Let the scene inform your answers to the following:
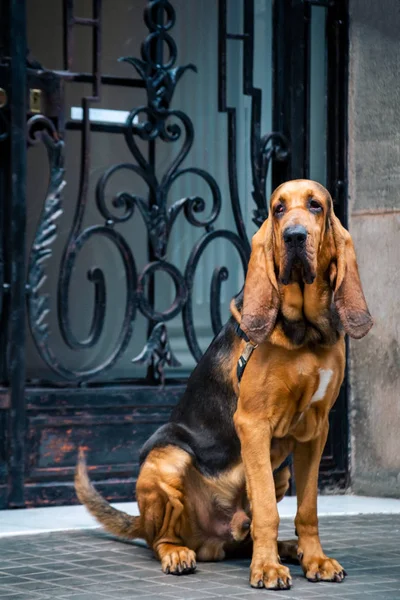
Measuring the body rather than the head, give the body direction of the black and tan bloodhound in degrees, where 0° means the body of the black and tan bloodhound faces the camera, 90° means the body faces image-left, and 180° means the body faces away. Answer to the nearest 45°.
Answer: approximately 315°

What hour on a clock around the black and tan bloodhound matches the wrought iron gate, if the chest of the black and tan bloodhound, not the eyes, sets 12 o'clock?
The wrought iron gate is roughly at 7 o'clock from the black and tan bloodhound.
